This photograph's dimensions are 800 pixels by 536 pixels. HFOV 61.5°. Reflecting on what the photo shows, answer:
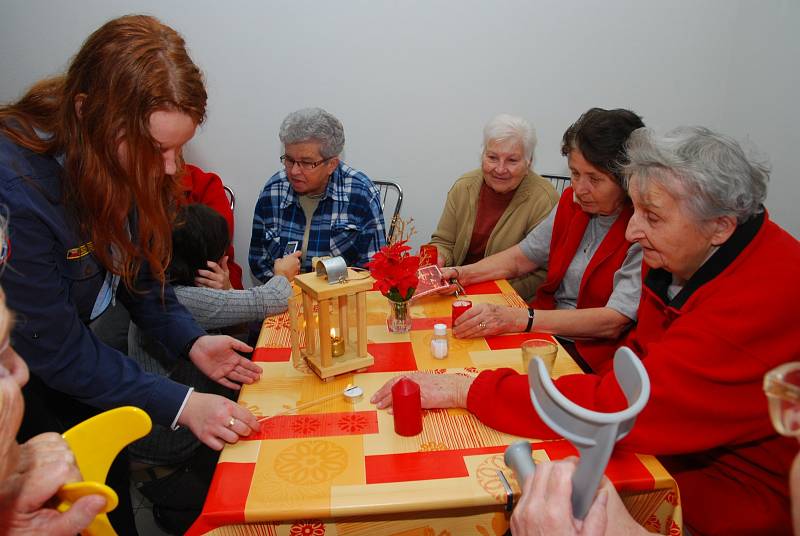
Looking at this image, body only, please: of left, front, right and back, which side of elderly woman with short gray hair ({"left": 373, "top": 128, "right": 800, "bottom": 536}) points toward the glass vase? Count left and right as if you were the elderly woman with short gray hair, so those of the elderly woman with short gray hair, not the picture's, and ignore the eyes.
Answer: front

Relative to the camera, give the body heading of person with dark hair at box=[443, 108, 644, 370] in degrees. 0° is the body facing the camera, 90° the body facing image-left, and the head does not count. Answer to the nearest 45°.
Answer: approximately 45°

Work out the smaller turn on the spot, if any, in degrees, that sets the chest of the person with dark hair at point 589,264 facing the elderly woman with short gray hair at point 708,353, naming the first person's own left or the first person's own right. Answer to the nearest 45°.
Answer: approximately 45° to the first person's own left

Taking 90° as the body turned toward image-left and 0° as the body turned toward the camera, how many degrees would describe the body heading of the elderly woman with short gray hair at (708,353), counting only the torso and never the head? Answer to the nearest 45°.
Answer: approximately 90°

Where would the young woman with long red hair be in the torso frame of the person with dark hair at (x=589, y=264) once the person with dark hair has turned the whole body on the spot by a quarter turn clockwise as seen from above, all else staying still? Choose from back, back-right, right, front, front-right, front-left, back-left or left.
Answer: left

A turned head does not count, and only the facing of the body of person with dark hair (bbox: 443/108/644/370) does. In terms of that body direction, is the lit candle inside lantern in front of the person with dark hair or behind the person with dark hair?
in front

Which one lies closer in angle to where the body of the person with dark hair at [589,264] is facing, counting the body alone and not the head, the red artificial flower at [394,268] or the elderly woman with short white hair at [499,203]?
the red artificial flower

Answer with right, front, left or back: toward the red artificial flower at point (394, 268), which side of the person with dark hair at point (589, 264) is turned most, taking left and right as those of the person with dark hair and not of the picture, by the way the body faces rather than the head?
front

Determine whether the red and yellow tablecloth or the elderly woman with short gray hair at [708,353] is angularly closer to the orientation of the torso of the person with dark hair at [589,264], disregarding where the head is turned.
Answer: the red and yellow tablecloth

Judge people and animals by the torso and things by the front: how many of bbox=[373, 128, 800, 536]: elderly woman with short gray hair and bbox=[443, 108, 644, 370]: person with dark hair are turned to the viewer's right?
0

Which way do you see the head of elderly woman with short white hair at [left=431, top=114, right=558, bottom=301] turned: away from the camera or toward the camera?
toward the camera

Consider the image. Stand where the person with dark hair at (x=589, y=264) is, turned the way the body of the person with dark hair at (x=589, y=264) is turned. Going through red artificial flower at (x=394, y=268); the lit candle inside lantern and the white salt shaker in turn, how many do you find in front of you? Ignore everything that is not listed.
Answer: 3

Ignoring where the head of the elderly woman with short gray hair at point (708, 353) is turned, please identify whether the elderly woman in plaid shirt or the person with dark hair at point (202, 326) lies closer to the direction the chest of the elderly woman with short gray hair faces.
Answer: the person with dark hair

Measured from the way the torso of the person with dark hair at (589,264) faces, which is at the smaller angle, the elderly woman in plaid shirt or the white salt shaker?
the white salt shaker

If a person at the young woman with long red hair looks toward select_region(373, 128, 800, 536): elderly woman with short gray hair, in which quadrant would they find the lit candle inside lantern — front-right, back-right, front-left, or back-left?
front-left

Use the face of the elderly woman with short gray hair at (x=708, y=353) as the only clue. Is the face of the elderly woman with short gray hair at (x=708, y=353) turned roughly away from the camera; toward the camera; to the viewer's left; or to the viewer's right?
to the viewer's left

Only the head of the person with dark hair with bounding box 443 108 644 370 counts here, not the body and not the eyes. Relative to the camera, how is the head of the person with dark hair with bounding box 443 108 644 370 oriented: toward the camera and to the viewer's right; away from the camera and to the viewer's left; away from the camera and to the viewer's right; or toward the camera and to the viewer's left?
toward the camera and to the viewer's left

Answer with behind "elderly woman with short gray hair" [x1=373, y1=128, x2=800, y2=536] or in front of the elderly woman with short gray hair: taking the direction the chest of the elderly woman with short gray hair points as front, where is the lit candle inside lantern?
in front
